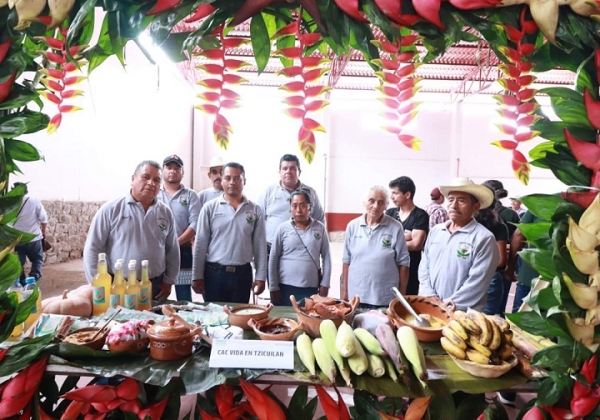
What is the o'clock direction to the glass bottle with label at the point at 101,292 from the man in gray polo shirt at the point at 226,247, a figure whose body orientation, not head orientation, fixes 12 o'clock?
The glass bottle with label is roughly at 1 o'clock from the man in gray polo shirt.

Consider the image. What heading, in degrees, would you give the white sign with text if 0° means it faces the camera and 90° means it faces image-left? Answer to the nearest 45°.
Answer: approximately 0°

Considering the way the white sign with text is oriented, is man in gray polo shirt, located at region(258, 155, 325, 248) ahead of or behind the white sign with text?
behind

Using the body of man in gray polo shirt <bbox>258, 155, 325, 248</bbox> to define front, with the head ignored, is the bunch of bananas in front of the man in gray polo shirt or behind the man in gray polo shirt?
in front

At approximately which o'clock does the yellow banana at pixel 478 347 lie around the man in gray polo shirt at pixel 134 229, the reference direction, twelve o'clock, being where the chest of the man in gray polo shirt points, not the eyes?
The yellow banana is roughly at 11 o'clock from the man in gray polo shirt.

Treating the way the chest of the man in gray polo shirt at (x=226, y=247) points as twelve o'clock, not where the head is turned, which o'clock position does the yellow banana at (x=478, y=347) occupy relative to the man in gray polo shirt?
The yellow banana is roughly at 11 o'clock from the man in gray polo shirt.

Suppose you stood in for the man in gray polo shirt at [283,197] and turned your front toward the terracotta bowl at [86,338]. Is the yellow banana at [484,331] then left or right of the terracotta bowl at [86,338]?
left

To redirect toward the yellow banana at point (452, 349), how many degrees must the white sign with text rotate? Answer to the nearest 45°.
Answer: approximately 90° to its left
